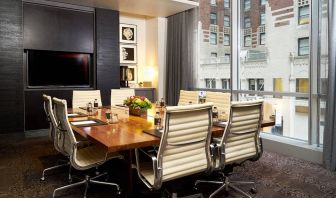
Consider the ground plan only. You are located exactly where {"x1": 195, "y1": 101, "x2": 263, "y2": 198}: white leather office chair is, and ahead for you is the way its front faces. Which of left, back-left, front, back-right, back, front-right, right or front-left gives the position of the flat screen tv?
front

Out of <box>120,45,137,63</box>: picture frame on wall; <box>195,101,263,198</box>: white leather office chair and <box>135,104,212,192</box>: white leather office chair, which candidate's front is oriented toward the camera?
the picture frame on wall

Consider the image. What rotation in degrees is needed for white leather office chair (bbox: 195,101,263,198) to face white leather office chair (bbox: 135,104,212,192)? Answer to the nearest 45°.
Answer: approximately 90° to its left

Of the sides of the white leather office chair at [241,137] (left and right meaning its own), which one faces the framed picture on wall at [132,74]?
front

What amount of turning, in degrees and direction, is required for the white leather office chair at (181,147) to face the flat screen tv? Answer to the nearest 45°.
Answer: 0° — it already faces it

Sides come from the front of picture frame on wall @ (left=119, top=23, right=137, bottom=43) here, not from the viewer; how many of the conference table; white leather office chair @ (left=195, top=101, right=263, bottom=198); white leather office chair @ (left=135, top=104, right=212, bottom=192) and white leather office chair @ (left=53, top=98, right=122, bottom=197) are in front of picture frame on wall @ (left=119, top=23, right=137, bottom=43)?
4

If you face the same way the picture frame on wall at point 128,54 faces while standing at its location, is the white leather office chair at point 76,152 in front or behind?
in front

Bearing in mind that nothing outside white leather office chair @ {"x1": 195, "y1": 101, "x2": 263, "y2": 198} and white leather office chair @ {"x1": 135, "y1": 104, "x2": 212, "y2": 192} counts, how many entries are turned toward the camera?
0

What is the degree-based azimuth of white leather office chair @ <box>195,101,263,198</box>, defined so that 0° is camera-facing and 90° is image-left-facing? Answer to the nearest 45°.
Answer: approximately 135°

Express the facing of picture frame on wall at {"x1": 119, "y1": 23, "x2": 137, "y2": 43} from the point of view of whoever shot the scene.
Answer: facing the viewer

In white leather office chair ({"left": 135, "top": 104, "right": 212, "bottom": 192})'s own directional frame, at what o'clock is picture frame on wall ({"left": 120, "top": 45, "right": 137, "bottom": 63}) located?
The picture frame on wall is roughly at 1 o'clock from the white leather office chair.

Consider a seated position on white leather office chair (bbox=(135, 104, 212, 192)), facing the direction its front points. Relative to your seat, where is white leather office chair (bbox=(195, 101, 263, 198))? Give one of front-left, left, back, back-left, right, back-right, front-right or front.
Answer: right

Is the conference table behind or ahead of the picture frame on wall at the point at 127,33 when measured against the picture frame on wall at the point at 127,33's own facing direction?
ahead

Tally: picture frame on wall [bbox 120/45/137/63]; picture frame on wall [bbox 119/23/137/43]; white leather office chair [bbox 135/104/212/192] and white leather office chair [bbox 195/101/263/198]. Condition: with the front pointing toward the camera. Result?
2

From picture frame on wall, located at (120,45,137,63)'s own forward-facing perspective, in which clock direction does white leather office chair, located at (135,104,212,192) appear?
The white leather office chair is roughly at 12 o'clock from the picture frame on wall.

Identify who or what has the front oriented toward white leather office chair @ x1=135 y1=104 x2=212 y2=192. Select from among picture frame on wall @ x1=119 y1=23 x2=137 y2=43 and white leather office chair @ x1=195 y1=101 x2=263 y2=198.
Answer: the picture frame on wall

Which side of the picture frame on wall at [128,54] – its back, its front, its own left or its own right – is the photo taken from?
front

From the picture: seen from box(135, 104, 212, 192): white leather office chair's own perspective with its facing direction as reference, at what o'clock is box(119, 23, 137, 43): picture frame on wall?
The picture frame on wall is roughly at 1 o'clock from the white leather office chair.

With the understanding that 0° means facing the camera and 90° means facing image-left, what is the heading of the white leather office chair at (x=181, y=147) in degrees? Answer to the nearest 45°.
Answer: approximately 135°

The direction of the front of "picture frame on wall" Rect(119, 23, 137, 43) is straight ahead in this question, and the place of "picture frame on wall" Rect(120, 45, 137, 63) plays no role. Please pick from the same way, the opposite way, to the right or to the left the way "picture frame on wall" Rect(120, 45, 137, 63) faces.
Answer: the same way
